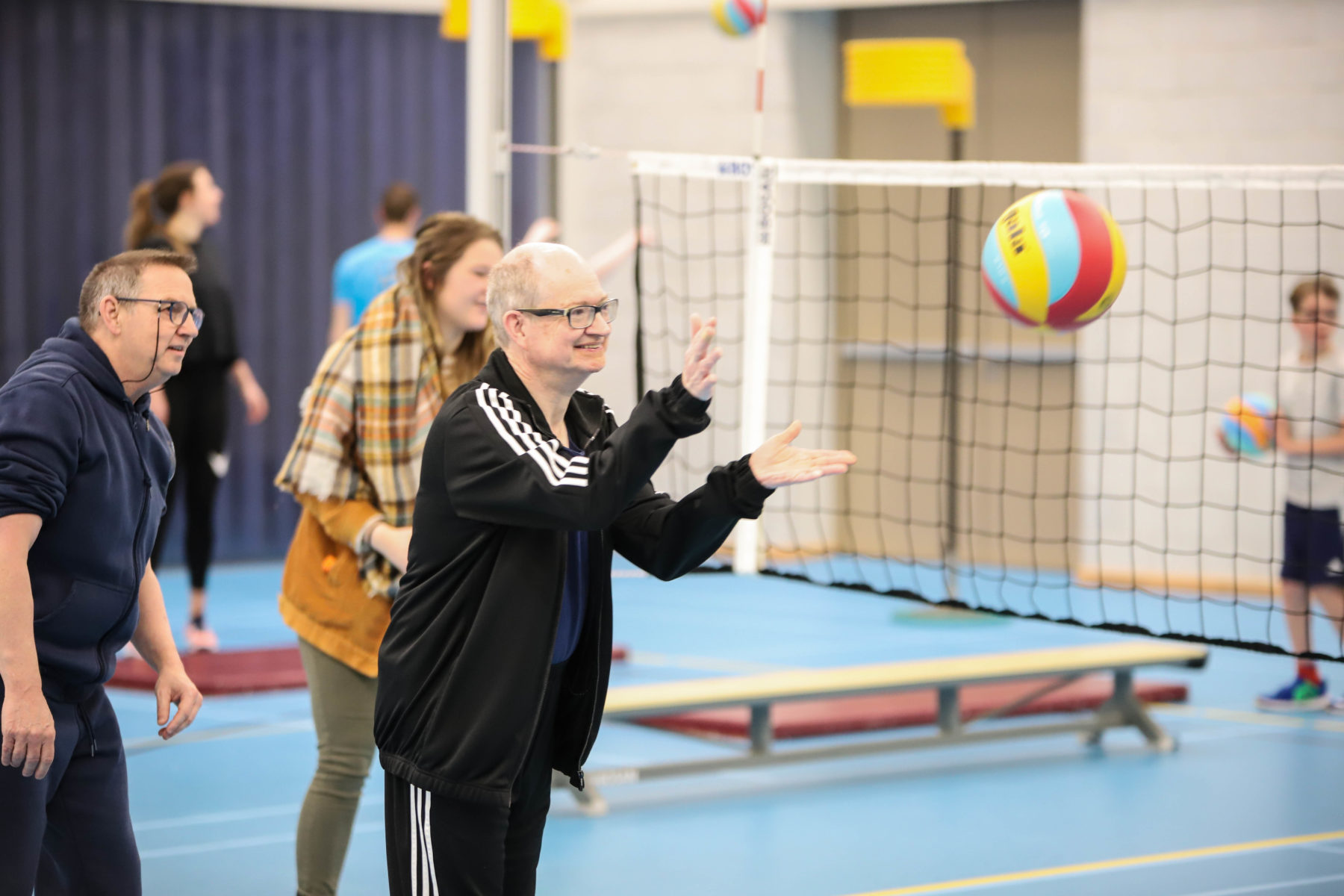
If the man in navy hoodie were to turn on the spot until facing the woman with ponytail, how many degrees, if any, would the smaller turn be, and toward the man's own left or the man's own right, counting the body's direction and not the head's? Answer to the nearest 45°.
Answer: approximately 135° to the man's own left

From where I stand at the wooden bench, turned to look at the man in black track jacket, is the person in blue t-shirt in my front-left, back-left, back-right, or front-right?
back-right

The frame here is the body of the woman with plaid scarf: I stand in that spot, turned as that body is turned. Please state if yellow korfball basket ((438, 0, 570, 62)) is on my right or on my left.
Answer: on my left

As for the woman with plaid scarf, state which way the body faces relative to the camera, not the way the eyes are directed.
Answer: to the viewer's right

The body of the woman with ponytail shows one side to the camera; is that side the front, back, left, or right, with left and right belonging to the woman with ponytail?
right

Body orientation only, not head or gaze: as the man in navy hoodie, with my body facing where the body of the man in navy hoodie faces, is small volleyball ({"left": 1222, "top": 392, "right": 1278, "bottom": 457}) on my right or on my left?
on my left

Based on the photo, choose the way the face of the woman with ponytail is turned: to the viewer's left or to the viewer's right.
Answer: to the viewer's right

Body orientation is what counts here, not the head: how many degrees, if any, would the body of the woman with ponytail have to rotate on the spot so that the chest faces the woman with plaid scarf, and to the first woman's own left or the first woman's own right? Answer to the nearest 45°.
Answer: approximately 90° to the first woman's own right

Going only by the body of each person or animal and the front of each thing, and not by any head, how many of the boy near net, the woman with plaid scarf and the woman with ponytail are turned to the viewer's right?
2
